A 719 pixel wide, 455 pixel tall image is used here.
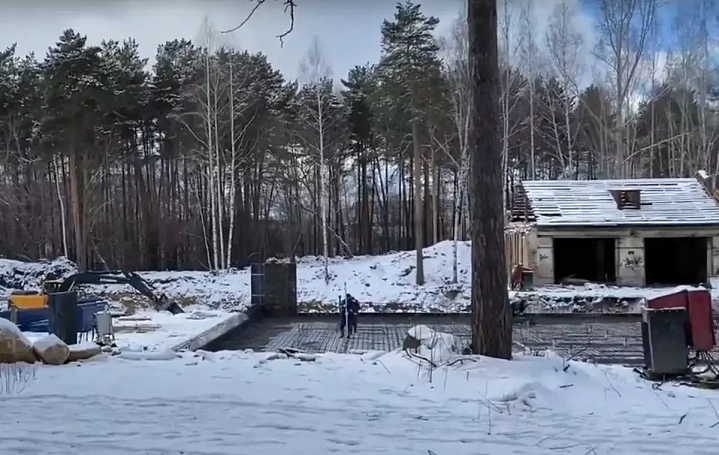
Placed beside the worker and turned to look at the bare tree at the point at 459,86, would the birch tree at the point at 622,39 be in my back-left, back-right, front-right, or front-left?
front-right

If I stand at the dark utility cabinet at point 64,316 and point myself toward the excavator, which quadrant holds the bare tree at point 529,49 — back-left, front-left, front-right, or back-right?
front-right

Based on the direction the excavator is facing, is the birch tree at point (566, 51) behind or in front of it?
in front

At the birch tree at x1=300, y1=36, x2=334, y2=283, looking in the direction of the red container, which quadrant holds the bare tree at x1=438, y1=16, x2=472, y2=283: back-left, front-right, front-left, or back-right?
front-left

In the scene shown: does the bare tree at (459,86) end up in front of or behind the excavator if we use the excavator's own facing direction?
in front

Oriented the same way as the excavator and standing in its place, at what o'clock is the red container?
The red container is roughly at 2 o'clock from the excavator.

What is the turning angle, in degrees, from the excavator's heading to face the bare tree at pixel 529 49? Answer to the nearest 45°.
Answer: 0° — it already faces it

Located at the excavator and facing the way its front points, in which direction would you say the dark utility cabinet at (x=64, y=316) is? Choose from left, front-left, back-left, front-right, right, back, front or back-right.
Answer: right

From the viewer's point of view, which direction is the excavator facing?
to the viewer's right

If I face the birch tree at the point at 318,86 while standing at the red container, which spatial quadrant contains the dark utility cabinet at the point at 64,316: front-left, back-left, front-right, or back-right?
front-left

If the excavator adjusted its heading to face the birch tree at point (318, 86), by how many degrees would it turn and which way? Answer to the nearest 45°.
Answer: approximately 45° to its left

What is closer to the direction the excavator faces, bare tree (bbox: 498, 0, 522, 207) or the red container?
the bare tree
